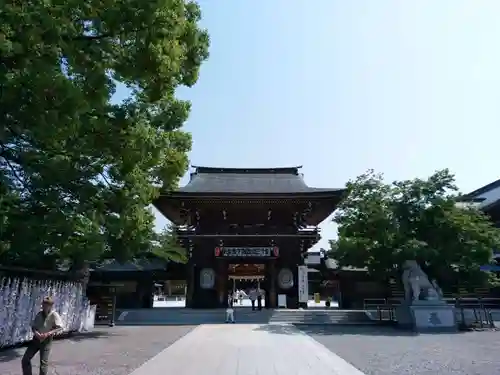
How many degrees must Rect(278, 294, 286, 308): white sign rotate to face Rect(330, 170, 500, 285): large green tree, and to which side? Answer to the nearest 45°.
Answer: approximately 45° to its left

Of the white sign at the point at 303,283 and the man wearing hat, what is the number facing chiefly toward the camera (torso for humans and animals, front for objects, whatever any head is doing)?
2

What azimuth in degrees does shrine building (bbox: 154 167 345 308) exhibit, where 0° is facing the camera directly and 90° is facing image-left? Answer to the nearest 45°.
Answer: approximately 0°

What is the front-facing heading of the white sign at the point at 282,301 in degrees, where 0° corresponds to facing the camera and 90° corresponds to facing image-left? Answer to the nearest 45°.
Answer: approximately 0°

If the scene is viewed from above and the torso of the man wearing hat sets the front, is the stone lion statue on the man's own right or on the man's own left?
on the man's own left

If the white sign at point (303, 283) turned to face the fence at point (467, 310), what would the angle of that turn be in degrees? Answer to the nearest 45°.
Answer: approximately 90° to its left
